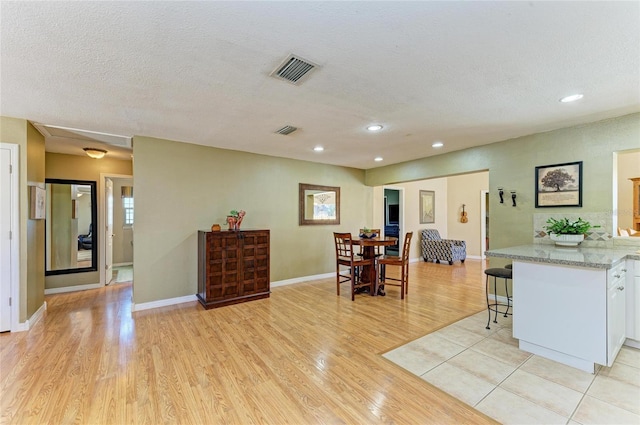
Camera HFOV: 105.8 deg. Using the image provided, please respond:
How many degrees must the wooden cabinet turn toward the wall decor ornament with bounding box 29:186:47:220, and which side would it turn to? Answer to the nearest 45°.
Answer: approximately 90° to its right

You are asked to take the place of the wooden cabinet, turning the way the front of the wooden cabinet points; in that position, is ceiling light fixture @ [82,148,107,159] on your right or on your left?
on your right

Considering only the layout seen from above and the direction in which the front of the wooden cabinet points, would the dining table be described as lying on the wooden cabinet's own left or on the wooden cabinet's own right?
on the wooden cabinet's own left

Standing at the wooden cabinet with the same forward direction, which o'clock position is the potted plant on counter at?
The potted plant on counter is roughly at 10 o'clock from the wooden cabinet.

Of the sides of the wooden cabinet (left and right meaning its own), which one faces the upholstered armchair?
left

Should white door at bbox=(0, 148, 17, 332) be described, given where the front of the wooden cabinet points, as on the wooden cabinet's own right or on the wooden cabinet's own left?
on the wooden cabinet's own right

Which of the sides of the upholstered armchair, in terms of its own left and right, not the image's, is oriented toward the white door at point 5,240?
right

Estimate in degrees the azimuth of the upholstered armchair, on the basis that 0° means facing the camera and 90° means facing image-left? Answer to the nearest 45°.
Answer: approximately 315°

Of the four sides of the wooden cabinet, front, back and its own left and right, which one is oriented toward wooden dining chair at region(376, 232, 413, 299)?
left

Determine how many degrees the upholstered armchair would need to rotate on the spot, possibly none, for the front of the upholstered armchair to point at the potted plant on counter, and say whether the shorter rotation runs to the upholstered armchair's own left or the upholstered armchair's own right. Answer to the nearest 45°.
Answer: approximately 45° to the upholstered armchair's own right

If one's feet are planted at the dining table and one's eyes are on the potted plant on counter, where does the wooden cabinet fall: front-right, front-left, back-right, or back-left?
back-right

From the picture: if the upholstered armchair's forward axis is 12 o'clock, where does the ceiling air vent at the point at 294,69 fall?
The ceiling air vent is roughly at 2 o'clock from the upholstered armchair.

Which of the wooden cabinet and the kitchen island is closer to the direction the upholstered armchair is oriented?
the kitchen island

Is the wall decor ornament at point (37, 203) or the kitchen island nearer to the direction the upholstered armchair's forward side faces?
the kitchen island
